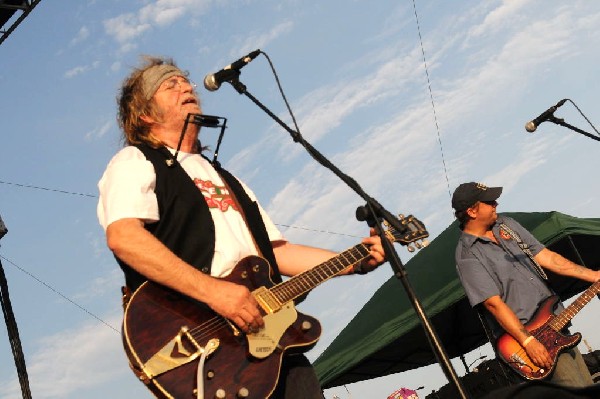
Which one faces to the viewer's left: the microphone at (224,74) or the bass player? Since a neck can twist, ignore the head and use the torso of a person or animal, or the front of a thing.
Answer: the microphone

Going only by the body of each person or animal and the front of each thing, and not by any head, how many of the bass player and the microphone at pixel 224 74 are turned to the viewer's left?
1

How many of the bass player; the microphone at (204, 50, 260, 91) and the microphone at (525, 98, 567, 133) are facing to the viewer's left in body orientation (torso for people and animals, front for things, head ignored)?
2

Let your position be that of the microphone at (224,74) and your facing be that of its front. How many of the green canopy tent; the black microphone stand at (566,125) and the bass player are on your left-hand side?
0

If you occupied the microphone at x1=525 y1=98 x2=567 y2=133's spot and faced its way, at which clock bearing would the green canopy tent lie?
The green canopy tent is roughly at 1 o'clock from the microphone.

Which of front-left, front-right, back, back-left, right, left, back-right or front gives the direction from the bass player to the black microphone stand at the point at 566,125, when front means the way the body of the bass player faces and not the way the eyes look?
left

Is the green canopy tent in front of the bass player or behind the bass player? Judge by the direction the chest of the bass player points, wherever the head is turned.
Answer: behind

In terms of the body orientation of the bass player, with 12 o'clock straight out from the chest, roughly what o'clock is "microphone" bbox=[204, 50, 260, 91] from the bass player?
The microphone is roughly at 2 o'clock from the bass player.

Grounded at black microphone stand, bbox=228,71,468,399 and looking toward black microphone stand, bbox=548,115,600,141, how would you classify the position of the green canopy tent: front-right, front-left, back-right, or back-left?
front-left

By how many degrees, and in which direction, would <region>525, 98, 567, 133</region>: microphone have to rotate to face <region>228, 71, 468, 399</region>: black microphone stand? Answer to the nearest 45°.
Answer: approximately 90° to its left

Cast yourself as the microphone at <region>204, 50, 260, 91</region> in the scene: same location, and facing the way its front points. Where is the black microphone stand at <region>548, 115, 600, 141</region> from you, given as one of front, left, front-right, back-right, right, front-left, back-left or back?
back-right

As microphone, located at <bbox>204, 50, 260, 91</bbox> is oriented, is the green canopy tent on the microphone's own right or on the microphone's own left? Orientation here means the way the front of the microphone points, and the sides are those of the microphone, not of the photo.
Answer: on the microphone's own right

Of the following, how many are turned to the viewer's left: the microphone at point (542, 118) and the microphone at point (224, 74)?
2

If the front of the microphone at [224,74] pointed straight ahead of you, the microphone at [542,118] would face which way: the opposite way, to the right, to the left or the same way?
the same way

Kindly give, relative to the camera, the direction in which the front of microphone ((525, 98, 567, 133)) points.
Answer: facing to the left of the viewer

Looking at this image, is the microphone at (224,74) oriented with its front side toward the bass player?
no

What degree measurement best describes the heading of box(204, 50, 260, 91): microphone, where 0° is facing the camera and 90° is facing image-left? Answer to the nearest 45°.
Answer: approximately 90°
